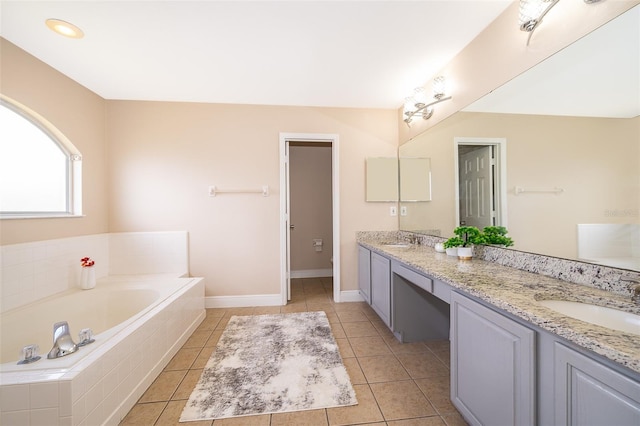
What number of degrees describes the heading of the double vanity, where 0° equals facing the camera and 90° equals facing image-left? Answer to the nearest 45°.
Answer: approximately 45°

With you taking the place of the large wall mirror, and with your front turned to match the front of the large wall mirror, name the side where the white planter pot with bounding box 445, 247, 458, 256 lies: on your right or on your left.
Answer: on your right

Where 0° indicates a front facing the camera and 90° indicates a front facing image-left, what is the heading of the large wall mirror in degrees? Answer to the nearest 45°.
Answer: approximately 45°

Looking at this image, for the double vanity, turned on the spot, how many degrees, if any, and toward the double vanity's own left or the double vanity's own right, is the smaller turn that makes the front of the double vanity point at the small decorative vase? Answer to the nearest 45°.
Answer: approximately 45° to the double vanity's own right
